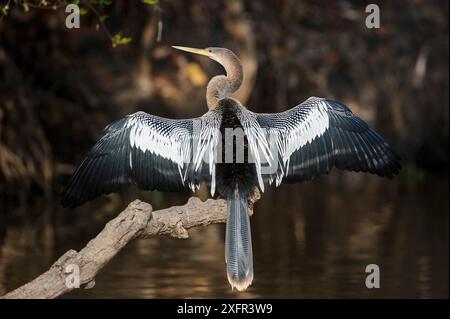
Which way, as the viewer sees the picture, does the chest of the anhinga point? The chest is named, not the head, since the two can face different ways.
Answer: away from the camera
